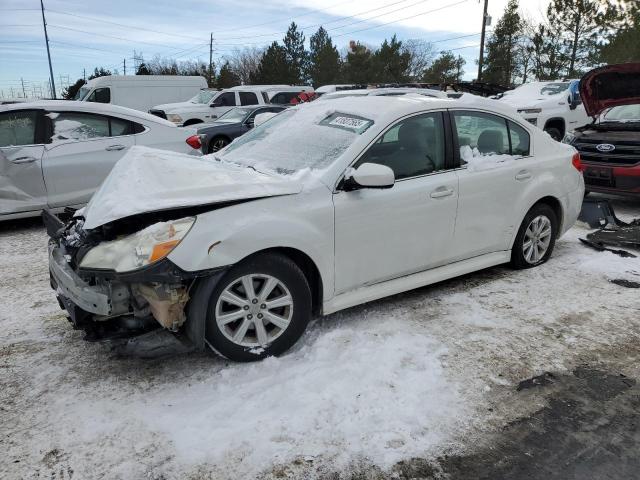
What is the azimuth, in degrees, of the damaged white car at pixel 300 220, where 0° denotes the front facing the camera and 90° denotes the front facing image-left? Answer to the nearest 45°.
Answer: approximately 45°

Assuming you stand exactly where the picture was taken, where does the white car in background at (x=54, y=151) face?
facing to the left of the viewer

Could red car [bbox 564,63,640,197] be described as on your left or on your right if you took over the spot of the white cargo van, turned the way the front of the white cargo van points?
on your left

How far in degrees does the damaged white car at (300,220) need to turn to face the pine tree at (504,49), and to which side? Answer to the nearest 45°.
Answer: approximately 135° to its right

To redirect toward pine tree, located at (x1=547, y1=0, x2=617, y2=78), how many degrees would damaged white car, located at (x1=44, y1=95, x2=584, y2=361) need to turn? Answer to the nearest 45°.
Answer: approximately 180°

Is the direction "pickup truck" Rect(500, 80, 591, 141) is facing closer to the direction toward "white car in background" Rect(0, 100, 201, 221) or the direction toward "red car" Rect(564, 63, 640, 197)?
the white car in background

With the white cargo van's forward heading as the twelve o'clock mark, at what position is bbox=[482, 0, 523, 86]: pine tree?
The pine tree is roughly at 5 o'clock from the white cargo van.

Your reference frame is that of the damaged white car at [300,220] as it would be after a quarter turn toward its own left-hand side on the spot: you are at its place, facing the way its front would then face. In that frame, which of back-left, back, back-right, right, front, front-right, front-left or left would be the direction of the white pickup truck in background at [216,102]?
back-left

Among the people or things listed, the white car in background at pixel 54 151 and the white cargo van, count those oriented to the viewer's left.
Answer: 2

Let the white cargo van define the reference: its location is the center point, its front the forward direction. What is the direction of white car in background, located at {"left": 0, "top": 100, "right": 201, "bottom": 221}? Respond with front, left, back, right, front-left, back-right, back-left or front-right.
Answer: left

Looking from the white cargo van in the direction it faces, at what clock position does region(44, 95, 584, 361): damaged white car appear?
The damaged white car is roughly at 9 o'clock from the white cargo van.

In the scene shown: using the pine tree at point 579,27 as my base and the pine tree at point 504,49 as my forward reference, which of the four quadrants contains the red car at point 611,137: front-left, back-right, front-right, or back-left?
back-left

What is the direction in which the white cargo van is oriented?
to the viewer's left
